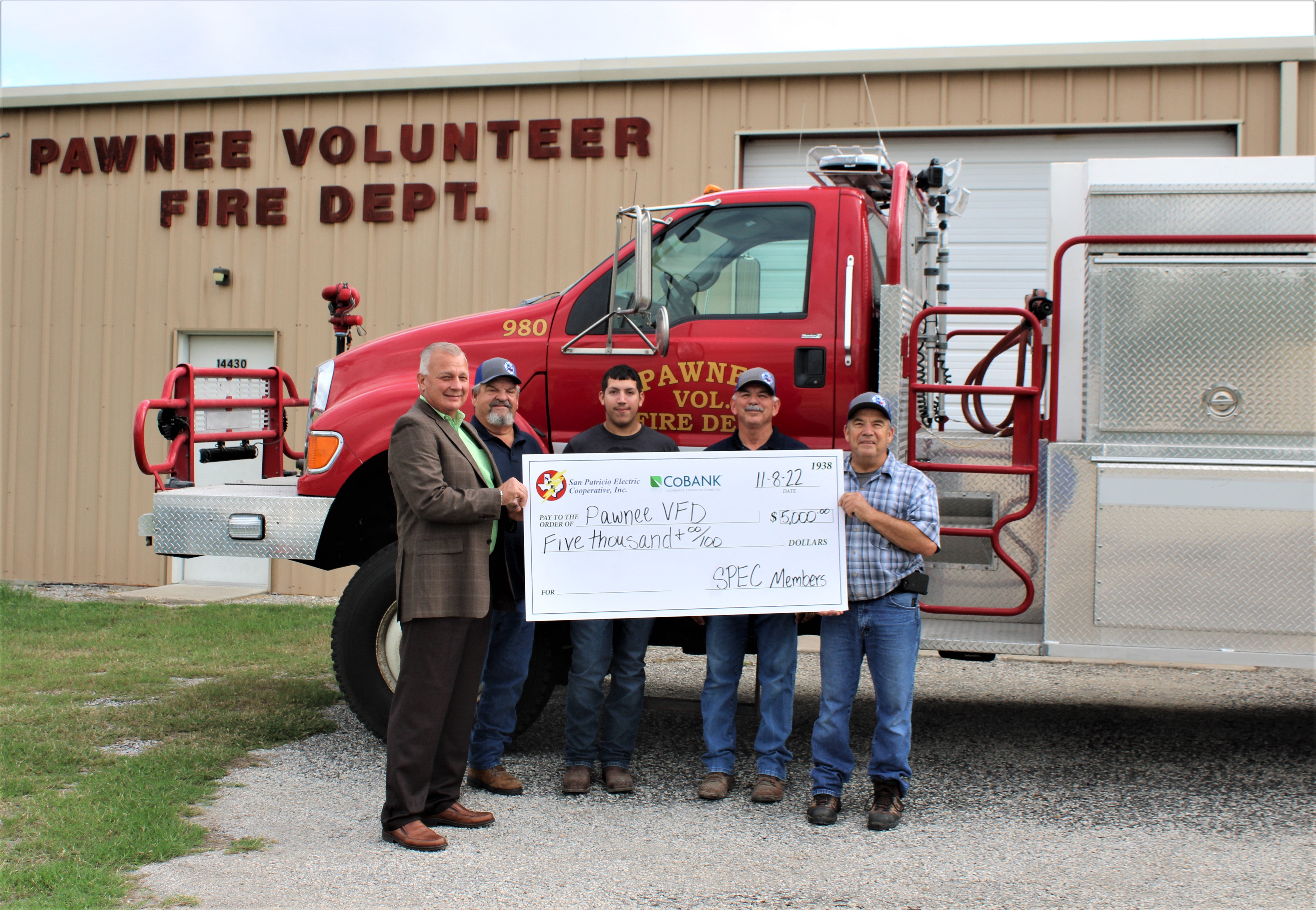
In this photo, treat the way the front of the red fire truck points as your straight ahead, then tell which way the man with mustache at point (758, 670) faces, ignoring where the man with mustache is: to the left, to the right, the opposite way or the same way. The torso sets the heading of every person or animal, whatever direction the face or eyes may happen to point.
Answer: to the left

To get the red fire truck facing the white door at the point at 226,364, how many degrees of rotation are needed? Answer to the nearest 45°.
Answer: approximately 45° to its right

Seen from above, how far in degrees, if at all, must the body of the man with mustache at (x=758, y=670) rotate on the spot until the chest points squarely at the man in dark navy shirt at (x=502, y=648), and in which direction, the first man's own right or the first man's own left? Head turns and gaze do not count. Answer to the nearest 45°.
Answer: approximately 90° to the first man's own right

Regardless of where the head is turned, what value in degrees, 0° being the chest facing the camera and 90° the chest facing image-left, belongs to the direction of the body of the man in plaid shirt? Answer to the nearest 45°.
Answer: approximately 0°

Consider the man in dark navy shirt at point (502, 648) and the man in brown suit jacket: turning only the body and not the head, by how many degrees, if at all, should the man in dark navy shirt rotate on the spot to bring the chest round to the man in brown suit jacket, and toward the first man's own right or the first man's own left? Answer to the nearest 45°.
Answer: approximately 45° to the first man's own right

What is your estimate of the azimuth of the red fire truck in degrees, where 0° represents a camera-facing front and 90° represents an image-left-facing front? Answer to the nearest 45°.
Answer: approximately 90°

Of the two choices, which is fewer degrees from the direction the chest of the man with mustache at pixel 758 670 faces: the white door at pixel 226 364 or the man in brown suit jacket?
the man in brown suit jacket

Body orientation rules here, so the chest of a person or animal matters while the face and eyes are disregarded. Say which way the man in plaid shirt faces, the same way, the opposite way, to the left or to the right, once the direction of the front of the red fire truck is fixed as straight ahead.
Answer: to the left
